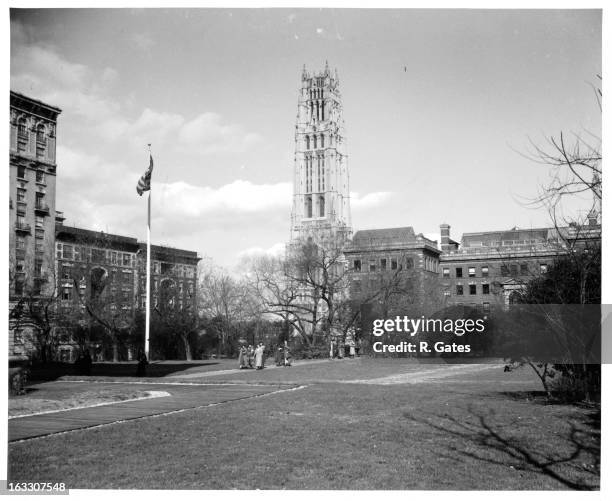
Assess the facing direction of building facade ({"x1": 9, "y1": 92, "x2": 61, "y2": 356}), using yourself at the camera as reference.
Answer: facing the viewer and to the right of the viewer

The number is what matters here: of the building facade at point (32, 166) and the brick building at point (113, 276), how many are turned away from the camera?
0

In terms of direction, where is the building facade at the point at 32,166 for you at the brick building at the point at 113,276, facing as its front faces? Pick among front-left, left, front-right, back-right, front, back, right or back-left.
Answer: front-right

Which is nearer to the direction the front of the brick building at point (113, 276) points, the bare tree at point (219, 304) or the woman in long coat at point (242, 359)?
the woman in long coat

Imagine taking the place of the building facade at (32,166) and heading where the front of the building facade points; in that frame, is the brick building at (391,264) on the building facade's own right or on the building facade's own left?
on the building facade's own left
